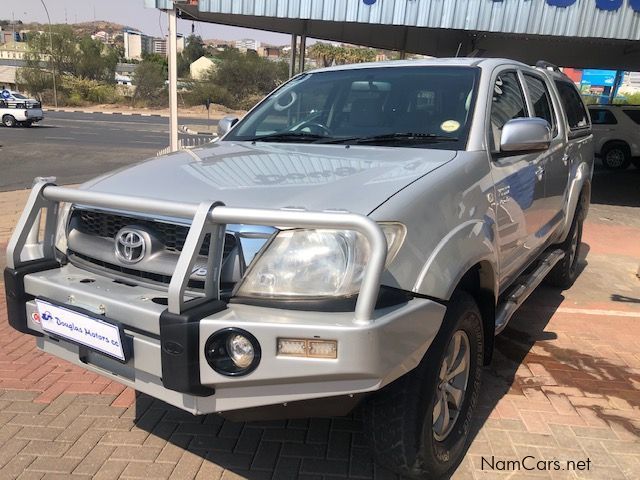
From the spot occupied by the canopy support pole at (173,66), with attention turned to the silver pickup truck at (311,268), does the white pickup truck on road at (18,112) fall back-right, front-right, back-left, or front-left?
back-right

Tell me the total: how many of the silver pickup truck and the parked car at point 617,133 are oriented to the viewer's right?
1

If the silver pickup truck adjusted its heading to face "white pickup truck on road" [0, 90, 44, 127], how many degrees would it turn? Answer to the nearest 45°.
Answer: approximately 90° to its right

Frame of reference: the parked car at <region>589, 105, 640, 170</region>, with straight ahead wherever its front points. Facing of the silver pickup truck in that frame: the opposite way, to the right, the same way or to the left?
to the right

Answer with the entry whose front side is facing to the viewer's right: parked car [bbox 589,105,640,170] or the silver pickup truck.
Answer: the parked car

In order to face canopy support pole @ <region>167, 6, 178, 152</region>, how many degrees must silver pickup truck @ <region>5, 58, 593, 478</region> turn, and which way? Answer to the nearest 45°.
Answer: approximately 135° to its right

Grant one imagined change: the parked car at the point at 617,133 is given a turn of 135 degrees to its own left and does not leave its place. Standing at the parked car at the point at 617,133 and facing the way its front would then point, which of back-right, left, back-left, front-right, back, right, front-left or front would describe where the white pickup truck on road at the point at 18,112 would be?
front-left

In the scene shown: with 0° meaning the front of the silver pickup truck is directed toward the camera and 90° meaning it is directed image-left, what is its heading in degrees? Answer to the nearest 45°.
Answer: approximately 45°
